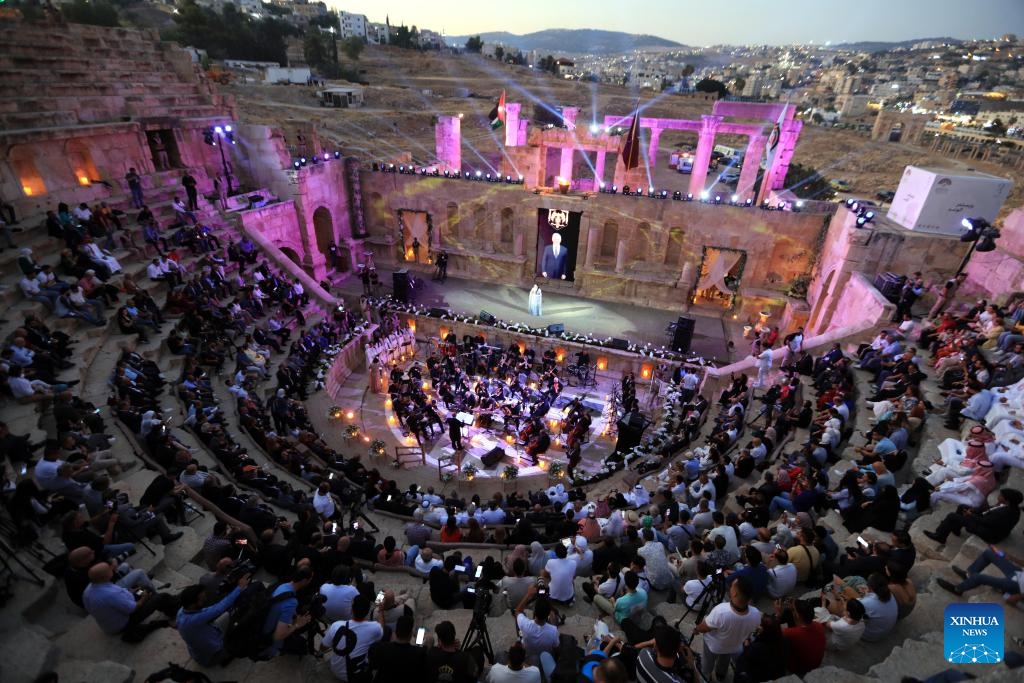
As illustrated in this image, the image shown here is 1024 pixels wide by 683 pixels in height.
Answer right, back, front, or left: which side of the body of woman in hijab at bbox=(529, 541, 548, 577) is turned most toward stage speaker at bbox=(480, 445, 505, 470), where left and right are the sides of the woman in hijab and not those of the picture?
front

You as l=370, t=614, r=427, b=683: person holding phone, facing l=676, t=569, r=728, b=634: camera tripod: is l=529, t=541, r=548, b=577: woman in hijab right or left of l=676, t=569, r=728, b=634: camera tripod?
left

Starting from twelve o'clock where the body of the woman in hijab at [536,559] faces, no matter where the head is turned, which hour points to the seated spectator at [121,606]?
The seated spectator is roughly at 8 o'clock from the woman in hijab.

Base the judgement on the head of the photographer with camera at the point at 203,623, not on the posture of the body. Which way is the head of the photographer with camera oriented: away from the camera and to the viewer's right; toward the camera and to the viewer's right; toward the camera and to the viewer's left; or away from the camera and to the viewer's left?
away from the camera and to the viewer's right

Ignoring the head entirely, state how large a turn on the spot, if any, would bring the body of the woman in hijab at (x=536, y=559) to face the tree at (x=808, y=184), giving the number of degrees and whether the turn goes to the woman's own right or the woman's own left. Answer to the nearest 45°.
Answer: approximately 45° to the woman's own right

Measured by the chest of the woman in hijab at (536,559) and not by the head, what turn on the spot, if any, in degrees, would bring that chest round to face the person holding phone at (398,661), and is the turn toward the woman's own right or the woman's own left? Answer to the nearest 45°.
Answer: approximately 135° to the woman's own left

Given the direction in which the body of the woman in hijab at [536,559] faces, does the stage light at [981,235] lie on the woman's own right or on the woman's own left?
on the woman's own right

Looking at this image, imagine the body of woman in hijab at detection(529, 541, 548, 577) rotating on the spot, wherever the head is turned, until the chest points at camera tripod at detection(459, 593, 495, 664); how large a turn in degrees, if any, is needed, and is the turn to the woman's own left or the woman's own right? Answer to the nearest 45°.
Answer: approximately 180°

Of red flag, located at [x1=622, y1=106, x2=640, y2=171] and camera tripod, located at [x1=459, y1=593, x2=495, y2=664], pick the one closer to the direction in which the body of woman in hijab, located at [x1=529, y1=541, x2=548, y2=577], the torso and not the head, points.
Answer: the red flag

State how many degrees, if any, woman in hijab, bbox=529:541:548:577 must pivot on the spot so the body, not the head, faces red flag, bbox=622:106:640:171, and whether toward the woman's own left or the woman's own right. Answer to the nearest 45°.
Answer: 0° — they already face it

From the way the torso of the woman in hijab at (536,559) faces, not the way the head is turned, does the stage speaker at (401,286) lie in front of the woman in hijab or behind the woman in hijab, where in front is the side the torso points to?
in front

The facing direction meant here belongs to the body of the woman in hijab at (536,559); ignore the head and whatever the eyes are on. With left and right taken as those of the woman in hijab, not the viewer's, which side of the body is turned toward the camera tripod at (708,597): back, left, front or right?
right

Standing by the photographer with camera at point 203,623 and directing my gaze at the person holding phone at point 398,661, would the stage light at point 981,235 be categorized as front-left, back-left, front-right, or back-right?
front-left

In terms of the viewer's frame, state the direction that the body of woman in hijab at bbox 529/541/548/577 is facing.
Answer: away from the camera

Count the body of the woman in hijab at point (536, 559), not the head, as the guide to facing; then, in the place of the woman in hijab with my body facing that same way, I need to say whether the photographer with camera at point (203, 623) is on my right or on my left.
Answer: on my left

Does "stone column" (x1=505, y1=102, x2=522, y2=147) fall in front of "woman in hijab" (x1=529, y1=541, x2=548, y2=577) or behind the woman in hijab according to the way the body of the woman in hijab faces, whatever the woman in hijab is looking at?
in front

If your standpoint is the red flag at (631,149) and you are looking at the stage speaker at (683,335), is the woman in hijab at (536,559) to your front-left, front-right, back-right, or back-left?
front-right

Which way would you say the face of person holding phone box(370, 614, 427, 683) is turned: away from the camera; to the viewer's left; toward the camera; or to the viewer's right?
away from the camera

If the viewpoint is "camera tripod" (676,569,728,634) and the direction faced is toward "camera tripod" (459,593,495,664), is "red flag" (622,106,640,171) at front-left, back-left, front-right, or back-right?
back-right
